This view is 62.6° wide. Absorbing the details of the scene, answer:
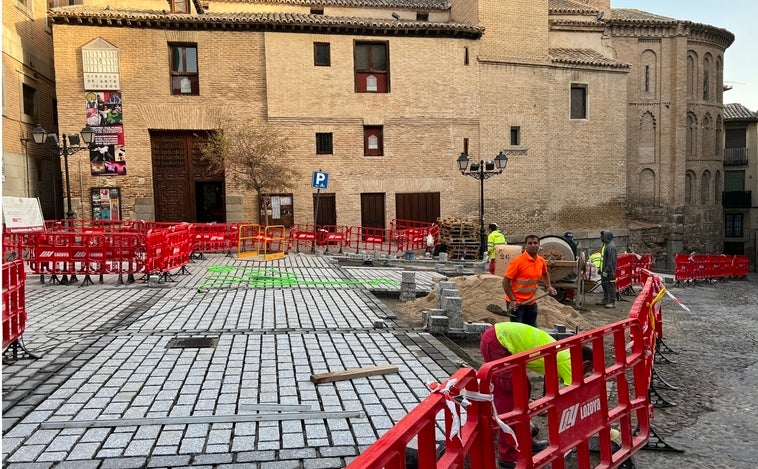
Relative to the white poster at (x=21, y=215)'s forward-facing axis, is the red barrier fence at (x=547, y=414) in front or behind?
in front

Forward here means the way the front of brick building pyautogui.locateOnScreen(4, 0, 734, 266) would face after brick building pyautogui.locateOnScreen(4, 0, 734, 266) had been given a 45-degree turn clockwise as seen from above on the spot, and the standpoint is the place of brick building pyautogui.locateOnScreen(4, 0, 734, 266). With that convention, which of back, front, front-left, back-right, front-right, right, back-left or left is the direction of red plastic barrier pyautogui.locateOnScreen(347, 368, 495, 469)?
front-left

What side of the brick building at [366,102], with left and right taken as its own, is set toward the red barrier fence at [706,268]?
left

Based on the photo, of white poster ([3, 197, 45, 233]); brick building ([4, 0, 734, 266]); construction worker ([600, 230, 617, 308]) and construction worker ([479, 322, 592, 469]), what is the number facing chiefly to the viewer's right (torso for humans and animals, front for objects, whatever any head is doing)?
1

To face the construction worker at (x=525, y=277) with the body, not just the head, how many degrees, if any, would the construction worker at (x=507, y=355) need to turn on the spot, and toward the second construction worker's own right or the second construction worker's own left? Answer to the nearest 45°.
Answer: approximately 90° to the second construction worker's own left

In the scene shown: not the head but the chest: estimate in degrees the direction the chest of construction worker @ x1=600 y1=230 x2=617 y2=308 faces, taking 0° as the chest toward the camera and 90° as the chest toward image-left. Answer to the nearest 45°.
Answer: approximately 90°

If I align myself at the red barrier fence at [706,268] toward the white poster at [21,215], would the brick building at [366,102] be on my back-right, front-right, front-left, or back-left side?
front-right

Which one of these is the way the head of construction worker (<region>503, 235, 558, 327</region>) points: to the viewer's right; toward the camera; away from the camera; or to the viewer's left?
toward the camera

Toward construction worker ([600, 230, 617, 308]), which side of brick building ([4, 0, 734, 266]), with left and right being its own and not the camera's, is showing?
front

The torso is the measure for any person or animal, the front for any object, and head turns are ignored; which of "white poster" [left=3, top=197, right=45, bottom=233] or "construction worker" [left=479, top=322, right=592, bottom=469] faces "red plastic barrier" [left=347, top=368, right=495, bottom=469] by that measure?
the white poster

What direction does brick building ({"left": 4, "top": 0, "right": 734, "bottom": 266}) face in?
toward the camera

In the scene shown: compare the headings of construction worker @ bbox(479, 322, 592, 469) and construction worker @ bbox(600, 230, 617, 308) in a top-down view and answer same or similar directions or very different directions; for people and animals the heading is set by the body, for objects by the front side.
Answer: very different directions

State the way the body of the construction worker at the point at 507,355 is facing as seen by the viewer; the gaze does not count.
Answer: to the viewer's right

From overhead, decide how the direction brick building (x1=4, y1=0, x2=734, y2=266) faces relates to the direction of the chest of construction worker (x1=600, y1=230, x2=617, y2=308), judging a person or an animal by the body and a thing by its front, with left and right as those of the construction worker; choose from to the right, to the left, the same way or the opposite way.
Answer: to the left

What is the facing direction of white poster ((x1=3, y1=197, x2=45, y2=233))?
toward the camera

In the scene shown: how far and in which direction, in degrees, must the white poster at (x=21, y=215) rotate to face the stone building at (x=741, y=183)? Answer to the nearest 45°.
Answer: approximately 90° to its left

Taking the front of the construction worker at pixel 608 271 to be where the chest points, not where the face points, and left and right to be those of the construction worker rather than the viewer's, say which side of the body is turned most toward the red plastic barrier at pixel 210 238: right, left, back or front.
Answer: front
